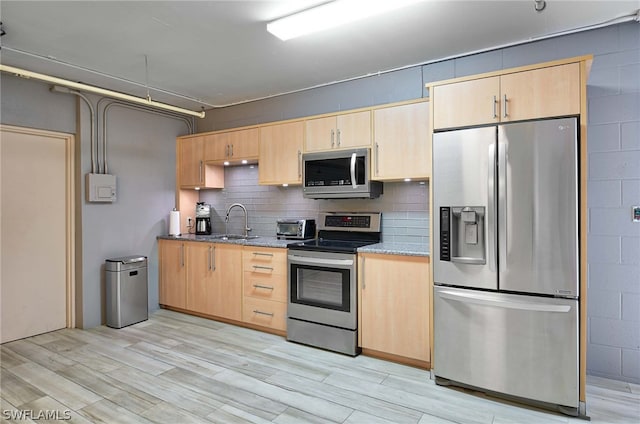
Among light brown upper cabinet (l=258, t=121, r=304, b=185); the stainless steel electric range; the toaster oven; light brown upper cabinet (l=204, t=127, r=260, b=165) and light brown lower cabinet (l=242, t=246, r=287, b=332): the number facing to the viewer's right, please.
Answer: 0

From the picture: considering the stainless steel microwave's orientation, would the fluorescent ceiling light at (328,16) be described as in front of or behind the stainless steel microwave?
in front

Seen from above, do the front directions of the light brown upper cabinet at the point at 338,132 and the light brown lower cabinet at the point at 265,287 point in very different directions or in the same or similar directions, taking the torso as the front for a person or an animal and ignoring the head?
same or similar directions

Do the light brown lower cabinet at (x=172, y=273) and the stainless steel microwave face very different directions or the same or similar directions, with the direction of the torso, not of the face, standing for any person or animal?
same or similar directions

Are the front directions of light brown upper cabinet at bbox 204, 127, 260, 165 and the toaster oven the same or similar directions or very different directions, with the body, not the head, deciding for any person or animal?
same or similar directions

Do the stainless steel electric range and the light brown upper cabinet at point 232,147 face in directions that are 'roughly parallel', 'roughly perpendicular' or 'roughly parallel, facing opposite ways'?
roughly parallel

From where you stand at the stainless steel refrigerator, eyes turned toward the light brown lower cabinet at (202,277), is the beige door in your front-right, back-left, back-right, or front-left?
front-left

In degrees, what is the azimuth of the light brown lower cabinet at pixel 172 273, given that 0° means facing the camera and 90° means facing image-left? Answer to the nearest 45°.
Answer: approximately 45°

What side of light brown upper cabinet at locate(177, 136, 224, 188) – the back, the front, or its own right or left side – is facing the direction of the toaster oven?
left

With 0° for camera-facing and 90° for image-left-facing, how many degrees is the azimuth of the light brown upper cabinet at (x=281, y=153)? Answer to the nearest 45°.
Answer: approximately 45°

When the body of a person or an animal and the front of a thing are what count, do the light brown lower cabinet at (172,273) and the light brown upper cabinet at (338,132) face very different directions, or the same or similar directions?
same or similar directions

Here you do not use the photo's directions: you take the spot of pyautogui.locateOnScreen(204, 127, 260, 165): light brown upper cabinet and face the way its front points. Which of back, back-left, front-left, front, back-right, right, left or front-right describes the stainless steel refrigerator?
left

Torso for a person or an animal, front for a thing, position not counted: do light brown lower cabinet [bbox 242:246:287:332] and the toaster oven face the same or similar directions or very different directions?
same or similar directions

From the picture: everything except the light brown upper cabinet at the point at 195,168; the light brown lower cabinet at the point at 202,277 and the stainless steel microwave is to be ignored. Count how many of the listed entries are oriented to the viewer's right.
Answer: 0

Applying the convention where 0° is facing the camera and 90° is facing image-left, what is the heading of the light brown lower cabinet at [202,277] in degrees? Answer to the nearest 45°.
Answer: approximately 45°

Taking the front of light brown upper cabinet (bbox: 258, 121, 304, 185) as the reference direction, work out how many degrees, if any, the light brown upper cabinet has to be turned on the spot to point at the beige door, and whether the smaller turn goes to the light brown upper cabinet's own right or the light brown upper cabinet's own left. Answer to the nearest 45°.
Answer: approximately 45° to the light brown upper cabinet's own right

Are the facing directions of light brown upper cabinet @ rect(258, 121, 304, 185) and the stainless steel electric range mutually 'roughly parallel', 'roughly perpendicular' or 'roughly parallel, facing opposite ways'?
roughly parallel

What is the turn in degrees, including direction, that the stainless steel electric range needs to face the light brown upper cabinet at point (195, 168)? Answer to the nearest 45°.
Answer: approximately 90° to its right

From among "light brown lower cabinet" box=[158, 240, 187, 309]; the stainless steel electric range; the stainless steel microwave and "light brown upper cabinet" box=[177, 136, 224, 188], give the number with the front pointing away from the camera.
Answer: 0

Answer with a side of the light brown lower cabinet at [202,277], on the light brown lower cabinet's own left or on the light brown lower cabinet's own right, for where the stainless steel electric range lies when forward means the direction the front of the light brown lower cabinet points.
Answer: on the light brown lower cabinet's own left

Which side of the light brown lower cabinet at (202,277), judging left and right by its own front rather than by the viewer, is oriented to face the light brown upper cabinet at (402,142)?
left

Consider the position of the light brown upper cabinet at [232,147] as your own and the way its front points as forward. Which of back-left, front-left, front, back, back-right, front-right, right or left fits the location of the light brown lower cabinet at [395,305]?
left

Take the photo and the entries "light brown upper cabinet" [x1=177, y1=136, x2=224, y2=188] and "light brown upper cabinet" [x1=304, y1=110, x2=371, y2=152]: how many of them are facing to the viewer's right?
0
